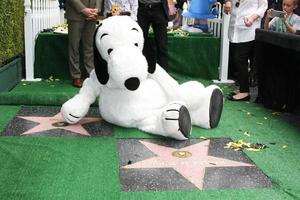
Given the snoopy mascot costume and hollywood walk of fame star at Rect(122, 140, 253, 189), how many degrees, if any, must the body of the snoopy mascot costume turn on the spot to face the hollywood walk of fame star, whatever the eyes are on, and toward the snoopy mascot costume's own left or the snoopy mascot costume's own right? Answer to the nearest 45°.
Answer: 0° — they already face it

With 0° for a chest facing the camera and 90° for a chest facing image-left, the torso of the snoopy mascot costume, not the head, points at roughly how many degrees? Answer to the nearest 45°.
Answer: approximately 315°
